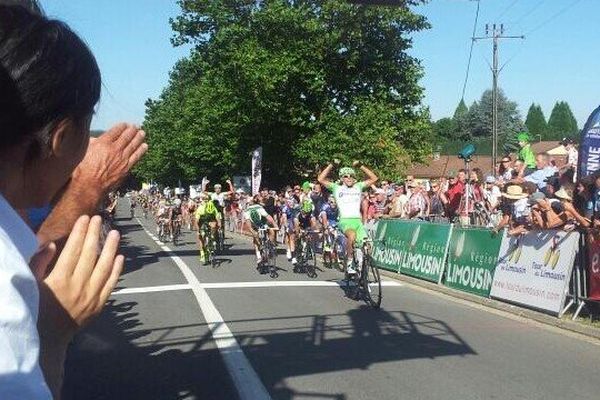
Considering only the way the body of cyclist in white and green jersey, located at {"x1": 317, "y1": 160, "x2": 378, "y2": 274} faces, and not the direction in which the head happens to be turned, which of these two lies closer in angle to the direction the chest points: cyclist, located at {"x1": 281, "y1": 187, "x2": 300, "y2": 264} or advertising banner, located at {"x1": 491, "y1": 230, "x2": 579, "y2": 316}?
the advertising banner

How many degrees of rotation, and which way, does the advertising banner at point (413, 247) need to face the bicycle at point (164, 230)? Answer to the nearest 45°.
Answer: approximately 90° to its right

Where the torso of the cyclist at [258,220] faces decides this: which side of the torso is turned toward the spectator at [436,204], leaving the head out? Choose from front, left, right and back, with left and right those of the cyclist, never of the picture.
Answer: left

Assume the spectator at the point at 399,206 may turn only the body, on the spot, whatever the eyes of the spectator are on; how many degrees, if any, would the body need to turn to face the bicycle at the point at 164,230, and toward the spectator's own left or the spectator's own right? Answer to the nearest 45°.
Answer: approximately 90° to the spectator's own right

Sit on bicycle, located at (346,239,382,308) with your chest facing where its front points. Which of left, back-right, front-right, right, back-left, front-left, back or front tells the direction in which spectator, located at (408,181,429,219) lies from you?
back-left

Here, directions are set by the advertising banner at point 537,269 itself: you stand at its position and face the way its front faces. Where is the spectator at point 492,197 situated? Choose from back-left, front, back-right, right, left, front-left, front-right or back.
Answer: back-right

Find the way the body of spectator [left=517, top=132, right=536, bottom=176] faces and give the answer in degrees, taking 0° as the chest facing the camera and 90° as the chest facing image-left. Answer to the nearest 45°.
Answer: approximately 90°

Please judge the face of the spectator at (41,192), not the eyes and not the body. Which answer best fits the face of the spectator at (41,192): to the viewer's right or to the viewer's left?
to the viewer's right

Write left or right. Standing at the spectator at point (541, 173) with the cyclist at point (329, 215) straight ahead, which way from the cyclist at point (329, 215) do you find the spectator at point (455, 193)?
right
